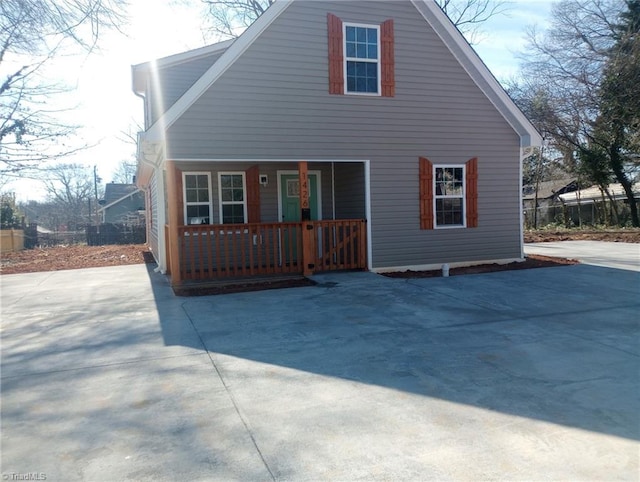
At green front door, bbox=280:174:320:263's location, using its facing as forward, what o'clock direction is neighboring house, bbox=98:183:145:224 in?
The neighboring house is roughly at 5 o'clock from the green front door.

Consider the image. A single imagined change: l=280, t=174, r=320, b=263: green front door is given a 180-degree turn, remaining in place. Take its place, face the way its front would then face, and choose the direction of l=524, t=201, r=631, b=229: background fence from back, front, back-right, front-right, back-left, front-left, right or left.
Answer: front-right

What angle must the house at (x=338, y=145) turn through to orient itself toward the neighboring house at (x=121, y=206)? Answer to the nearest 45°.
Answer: approximately 135° to its right

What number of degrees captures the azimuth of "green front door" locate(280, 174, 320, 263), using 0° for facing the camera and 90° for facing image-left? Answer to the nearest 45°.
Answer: approximately 0°

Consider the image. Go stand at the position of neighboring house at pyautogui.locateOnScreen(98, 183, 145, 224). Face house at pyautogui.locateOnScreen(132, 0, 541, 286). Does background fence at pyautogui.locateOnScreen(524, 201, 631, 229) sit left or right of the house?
left

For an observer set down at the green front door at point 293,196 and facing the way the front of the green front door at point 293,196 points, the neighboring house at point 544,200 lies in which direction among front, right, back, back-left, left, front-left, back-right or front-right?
back-left

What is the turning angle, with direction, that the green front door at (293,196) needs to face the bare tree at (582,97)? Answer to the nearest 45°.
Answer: approximately 135° to its left

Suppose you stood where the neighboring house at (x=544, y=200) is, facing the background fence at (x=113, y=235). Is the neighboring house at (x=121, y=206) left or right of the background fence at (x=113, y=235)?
right

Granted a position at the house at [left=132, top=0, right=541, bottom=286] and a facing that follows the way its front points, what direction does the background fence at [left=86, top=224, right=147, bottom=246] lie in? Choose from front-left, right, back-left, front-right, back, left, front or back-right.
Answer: back-right

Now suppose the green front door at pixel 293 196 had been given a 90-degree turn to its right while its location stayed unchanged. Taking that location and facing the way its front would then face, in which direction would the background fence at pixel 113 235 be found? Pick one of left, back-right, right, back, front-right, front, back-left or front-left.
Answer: front-right

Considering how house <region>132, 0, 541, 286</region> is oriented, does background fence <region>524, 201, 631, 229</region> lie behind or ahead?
behind
